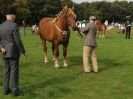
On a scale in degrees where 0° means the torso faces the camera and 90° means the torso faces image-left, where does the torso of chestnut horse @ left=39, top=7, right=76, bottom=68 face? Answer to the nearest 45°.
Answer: approximately 315°

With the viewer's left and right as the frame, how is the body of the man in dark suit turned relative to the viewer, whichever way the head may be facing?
facing away from the viewer and to the right of the viewer

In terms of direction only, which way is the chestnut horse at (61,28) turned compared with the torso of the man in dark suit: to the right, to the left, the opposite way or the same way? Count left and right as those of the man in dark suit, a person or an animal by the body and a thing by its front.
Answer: to the right

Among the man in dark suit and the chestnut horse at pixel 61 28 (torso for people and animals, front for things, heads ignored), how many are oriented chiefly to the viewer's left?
0

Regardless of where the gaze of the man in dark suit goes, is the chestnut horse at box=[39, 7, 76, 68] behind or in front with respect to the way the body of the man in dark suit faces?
in front

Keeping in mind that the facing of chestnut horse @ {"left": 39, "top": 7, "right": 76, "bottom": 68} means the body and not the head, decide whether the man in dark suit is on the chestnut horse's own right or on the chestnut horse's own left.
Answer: on the chestnut horse's own right
